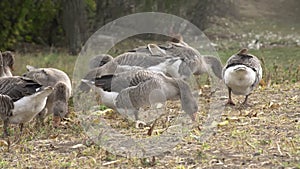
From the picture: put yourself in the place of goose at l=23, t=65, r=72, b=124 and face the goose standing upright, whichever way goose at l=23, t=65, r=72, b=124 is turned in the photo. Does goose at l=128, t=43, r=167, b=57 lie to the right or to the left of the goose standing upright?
left

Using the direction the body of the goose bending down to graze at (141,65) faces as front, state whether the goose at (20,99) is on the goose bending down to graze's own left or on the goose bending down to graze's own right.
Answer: on the goose bending down to graze's own left

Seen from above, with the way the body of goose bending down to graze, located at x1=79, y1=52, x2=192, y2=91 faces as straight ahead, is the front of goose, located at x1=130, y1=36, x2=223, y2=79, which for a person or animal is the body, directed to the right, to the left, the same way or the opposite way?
the opposite way

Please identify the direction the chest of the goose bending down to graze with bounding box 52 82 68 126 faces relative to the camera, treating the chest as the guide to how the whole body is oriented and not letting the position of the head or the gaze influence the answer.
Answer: toward the camera
